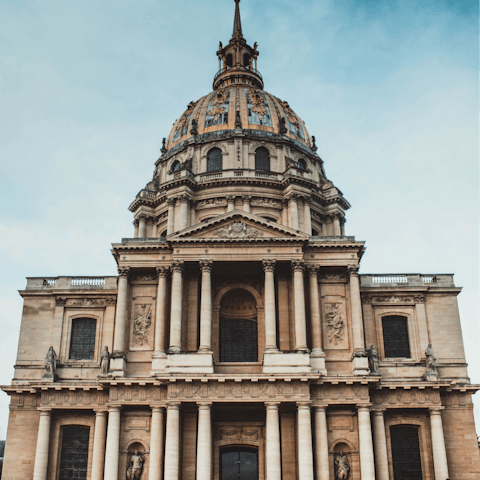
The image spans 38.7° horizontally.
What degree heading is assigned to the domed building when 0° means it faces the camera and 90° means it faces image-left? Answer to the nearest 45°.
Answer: approximately 0°
